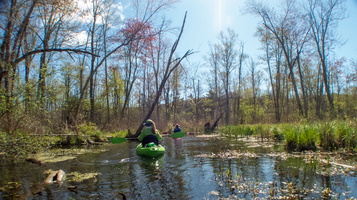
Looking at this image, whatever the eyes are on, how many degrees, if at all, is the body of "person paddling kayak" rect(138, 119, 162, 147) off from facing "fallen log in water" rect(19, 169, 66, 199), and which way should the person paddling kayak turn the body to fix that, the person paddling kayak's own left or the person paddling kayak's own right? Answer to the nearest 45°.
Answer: approximately 135° to the person paddling kayak's own left

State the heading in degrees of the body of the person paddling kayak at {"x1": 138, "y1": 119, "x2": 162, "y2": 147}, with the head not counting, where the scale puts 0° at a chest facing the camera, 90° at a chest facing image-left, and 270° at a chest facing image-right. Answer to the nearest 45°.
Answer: approximately 180°
